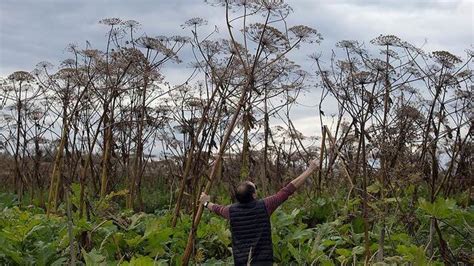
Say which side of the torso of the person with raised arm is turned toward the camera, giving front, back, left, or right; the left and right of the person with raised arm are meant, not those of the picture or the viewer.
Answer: back
